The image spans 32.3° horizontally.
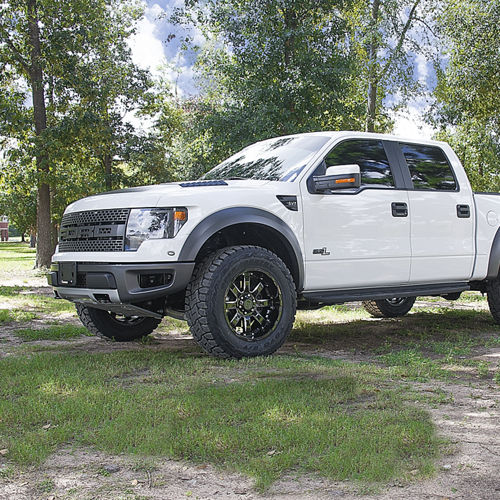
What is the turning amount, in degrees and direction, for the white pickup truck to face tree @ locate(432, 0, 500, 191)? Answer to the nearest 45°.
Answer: approximately 135° to its right

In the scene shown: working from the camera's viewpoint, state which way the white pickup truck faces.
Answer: facing the viewer and to the left of the viewer
